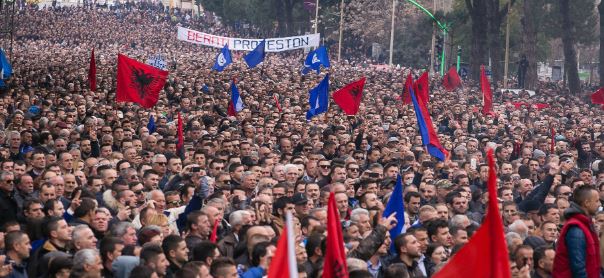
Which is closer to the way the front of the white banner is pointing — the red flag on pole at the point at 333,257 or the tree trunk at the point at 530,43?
the red flag on pole

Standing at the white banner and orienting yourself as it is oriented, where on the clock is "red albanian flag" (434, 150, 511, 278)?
The red albanian flag is roughly at 12 o'clock from the white banner.

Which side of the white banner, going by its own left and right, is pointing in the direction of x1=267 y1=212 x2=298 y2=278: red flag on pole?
front

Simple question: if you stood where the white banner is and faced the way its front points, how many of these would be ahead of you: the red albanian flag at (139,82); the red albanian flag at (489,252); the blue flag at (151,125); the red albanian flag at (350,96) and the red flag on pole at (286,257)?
5

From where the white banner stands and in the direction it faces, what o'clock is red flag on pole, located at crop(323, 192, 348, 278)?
The red flag on pole is roughly at 12 o'clock from the white banner.

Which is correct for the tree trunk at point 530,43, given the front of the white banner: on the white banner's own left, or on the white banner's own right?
on the white banner's own left

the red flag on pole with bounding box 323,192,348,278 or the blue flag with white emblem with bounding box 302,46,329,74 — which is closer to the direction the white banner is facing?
the red flag on pole

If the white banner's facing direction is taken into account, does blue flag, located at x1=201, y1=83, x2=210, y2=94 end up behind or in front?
in front

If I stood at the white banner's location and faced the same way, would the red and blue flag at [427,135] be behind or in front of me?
in front

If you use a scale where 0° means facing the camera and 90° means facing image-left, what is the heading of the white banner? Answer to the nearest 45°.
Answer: approximately 0°

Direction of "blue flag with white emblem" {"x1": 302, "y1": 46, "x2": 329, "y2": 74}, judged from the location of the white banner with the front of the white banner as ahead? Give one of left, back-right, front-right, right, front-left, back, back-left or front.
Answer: front-left

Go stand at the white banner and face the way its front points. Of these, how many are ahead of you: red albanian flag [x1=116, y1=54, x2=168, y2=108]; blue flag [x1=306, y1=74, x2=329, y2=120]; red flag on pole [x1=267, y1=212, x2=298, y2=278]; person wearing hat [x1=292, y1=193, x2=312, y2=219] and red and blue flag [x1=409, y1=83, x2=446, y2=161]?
5

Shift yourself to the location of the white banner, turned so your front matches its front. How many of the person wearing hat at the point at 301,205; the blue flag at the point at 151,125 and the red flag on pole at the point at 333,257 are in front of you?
3
